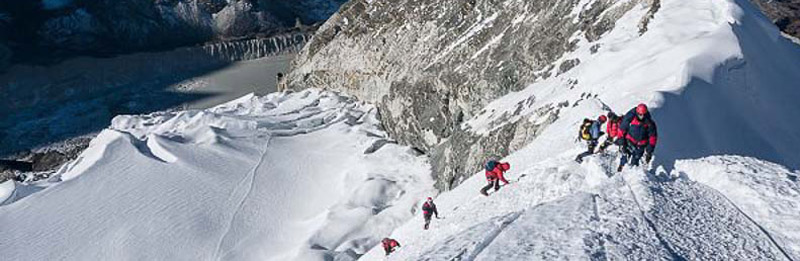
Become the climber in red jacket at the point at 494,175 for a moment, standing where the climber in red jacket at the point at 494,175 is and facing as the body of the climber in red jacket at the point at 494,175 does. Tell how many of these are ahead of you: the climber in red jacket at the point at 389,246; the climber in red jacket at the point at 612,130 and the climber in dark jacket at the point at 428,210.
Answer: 1

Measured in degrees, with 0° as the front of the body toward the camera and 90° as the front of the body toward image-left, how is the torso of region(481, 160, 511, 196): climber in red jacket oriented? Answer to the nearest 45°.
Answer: approximately 270°

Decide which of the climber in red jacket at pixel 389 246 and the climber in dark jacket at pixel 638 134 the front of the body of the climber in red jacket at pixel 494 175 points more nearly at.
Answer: the climber in dark jacket

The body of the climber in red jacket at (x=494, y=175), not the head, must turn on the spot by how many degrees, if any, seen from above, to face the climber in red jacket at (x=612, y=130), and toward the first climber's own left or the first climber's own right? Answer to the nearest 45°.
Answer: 0° — they already face them

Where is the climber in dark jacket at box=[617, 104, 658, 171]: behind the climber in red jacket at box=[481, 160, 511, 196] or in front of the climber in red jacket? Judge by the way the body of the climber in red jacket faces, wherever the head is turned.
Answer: in front

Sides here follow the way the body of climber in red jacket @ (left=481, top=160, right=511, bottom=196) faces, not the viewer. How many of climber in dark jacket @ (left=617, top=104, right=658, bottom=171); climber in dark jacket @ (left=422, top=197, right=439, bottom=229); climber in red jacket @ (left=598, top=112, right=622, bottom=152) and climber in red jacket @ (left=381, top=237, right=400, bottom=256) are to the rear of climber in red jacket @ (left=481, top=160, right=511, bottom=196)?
2

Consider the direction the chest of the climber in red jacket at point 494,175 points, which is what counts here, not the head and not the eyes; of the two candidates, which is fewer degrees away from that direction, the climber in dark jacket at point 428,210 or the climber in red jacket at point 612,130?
the climber in red jacket

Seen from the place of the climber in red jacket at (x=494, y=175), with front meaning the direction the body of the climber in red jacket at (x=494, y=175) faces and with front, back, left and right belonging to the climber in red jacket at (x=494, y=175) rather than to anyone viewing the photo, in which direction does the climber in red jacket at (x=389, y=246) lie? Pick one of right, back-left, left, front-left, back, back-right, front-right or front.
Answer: back

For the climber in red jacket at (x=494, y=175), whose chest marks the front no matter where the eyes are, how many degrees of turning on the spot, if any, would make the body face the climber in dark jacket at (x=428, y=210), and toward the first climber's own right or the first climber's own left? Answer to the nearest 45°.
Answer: approximately 180°
